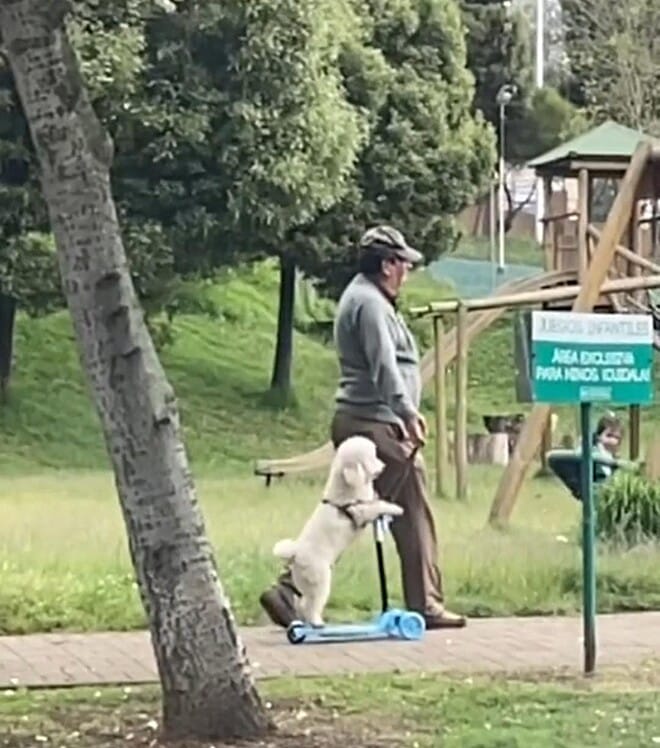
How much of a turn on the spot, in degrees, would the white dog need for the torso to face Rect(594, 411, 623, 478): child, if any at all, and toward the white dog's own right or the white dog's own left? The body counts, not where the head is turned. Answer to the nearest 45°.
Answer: approximately 90° to the white dog's own left

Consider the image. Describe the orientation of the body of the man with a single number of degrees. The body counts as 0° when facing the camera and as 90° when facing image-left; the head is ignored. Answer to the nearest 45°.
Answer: approximately 270°

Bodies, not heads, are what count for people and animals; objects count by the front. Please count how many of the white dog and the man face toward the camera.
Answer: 0

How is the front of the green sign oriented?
toward the camera

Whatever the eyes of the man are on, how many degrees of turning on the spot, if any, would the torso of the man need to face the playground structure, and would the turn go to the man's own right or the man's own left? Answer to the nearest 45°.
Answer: approximately 90° to the man's own left

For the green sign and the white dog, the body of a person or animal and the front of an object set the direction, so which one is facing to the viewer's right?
the white dog

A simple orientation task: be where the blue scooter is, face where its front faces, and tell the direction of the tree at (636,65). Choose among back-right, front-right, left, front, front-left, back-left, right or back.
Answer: left

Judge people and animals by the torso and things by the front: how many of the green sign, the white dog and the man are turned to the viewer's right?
2

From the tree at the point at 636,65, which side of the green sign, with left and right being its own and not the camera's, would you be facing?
back

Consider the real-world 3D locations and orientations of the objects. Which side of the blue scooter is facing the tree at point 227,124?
left

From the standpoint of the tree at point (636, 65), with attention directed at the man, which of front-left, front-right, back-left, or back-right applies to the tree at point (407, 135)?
front-right

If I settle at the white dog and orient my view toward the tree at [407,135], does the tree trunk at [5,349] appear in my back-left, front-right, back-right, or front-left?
front-left

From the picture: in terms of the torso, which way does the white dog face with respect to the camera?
to the viewer's right

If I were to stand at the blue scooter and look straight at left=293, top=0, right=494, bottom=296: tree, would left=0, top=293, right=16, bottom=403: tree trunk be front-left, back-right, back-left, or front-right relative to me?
front-left

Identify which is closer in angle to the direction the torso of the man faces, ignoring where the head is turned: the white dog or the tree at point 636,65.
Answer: the tree

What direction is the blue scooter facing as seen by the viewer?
to the viewer's right

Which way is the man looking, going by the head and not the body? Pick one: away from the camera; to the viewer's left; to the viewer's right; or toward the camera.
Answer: to the viewer's right
